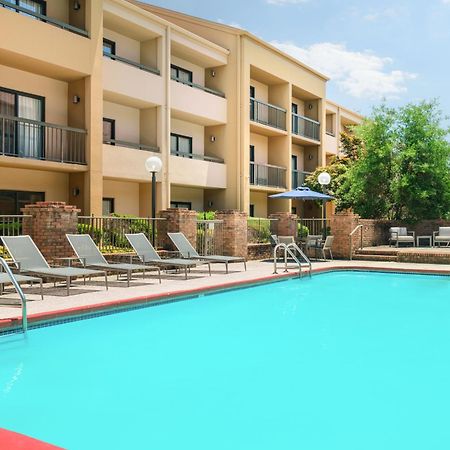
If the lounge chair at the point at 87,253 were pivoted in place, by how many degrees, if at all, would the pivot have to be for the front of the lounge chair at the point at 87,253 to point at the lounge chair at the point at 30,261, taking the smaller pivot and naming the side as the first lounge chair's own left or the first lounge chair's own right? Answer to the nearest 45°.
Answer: approximately 90° to the first lounge chair's own right

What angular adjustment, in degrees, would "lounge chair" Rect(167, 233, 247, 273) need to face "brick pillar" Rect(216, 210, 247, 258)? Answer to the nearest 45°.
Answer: approximately 90° to its left

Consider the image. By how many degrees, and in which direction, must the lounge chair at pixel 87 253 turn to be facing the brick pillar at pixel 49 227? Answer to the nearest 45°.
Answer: approximately 180°

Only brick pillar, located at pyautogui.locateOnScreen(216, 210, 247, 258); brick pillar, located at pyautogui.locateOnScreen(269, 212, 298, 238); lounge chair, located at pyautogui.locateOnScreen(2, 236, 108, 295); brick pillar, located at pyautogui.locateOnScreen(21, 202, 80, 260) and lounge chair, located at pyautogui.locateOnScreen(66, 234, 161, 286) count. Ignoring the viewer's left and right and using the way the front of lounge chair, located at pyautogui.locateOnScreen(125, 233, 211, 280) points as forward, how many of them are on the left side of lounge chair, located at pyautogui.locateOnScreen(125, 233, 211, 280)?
2

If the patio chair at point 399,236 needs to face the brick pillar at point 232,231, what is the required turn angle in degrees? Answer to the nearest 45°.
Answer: approximately 90° to its right

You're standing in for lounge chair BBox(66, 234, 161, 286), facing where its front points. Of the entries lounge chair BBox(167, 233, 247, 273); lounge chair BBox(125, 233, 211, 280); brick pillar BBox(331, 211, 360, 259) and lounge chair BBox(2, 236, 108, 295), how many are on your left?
3

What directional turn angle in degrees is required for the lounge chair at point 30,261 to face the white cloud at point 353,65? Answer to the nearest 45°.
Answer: approximately 90° to its left

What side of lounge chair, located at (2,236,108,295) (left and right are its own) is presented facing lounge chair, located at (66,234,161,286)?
left
